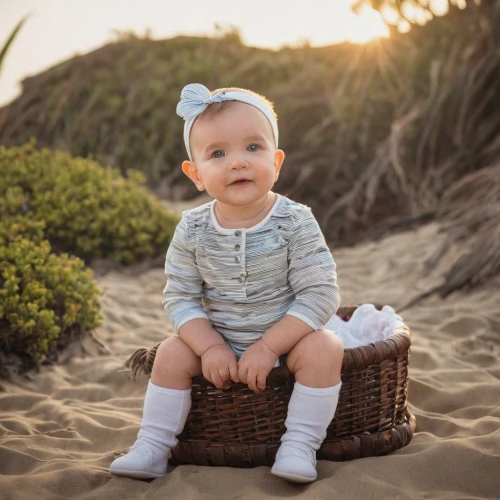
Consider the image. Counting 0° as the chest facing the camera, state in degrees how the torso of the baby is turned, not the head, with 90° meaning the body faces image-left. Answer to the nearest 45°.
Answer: approximately 0°

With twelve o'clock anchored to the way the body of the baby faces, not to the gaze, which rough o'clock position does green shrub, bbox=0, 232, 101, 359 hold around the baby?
The green shrub is roughly at 5 o'clock from the baby.

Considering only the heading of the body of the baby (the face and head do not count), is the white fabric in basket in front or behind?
behind

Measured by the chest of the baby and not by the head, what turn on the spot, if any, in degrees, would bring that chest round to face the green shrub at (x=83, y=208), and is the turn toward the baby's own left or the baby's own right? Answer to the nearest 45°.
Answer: approximately 180°
